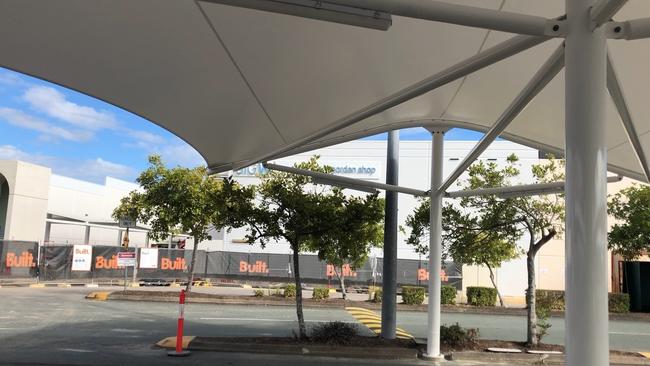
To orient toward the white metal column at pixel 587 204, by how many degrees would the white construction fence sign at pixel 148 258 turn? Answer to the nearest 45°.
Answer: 0° — it already faces it

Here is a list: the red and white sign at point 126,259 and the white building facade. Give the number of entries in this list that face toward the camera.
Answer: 2

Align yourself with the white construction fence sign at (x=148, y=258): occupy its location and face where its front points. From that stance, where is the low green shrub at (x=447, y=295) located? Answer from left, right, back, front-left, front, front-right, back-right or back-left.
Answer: front-left

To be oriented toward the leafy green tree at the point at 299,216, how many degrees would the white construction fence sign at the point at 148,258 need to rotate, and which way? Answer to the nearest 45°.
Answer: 0° — it already faces it

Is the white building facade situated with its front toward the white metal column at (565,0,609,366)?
yes

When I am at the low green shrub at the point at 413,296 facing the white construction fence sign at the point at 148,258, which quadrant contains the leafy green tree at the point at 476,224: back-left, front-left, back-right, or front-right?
back-left

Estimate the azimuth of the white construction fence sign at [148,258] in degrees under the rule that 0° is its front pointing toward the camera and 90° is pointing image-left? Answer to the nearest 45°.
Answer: approximately 0°

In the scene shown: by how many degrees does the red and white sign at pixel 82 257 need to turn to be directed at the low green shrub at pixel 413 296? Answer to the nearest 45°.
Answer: approximately 45° to its left

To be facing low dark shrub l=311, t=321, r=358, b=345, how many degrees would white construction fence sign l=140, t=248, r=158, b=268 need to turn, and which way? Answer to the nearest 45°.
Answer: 0° — it already faces it

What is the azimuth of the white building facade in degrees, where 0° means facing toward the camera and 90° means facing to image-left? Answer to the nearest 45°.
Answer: approximately 0°

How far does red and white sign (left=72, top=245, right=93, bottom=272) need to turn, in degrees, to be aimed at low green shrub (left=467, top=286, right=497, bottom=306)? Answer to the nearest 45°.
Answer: approximately 45° to its left
